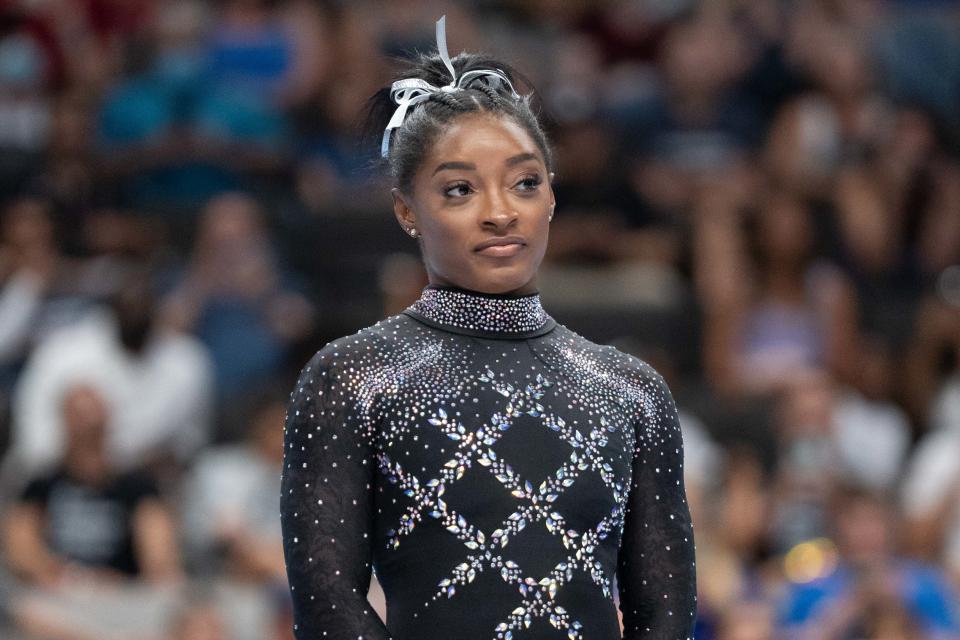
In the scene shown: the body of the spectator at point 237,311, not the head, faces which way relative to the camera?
toward the camera

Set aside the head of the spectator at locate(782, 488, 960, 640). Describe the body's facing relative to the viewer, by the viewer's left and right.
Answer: facing the viewer

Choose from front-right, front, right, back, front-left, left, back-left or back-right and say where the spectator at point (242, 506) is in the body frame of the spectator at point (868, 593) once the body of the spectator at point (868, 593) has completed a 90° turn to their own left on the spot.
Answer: back

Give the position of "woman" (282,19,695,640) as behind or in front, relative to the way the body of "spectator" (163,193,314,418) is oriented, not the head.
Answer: in front

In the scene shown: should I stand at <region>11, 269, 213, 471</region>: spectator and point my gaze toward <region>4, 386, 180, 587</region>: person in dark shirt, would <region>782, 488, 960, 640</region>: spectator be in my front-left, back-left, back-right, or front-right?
front-left

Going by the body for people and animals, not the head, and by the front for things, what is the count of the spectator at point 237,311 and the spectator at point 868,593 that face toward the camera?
2

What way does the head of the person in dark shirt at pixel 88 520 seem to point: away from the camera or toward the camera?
toward the camera

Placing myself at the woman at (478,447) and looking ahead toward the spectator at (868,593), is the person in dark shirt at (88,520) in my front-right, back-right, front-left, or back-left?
front-left

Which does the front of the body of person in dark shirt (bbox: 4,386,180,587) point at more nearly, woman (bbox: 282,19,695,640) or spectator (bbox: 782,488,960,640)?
the woman

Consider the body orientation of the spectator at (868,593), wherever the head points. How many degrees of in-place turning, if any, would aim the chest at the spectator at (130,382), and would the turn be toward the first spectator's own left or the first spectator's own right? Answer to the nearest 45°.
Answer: approximately 90° to the first spectator's own right

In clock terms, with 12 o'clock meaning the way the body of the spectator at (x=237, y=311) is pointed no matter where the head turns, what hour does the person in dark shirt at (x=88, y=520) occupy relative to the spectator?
The person in dark shirt is roughly at 1 o'clock from the spectator.

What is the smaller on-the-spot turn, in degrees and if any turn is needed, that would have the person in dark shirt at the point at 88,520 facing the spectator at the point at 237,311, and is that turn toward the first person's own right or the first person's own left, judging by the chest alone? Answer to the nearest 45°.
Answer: approximately 135° to the first person's own left

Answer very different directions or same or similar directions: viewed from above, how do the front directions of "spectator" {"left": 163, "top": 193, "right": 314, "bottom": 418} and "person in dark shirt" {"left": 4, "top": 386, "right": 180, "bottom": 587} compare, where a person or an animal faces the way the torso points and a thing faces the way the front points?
same or similar directions

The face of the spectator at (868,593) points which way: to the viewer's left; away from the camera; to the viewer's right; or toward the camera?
toward the camera

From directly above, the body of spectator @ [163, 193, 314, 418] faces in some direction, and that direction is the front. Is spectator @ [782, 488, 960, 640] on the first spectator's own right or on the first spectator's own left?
on the first spectator's own left

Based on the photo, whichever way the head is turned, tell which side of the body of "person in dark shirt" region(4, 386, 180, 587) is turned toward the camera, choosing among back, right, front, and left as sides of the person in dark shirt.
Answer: front
